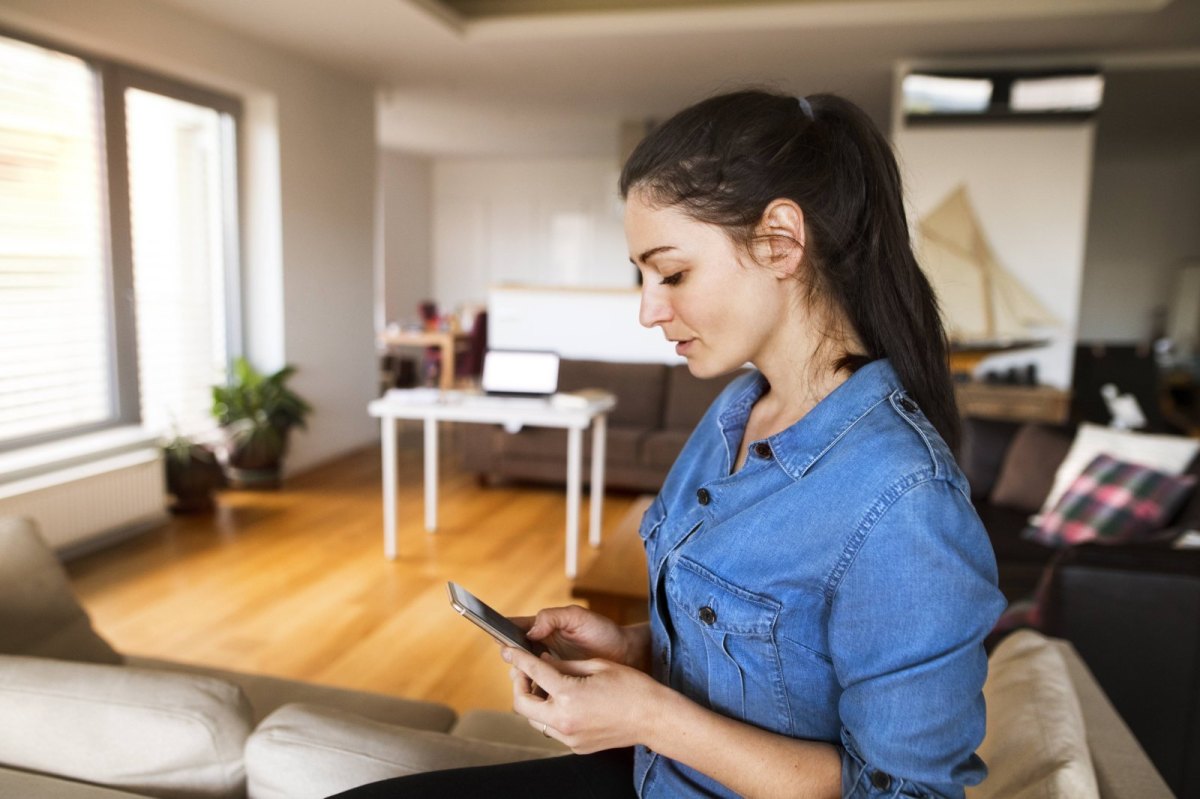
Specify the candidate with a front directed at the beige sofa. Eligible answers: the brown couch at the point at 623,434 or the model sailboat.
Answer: the brown couch

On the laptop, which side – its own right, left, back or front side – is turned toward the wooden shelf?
left

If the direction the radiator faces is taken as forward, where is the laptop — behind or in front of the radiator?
in front

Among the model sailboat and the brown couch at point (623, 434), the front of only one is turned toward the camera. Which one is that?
the brown couch

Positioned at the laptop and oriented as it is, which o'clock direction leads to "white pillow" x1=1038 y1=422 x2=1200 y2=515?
The white pillow is roughly at 10 o'clock from the laptop.

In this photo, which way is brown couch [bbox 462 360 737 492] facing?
toward the camera

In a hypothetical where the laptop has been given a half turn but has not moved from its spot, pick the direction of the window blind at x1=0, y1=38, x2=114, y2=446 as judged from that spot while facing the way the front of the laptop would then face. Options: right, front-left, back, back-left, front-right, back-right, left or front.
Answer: left

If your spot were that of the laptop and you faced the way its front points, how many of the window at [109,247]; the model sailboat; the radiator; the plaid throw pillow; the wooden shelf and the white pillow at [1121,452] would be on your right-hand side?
2

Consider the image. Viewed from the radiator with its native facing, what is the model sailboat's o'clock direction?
The model sailboat is roughly at 11 o'clock from the radiator.

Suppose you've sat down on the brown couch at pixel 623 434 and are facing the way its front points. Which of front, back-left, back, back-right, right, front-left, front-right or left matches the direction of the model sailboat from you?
left

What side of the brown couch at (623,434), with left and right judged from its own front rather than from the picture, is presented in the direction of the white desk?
front

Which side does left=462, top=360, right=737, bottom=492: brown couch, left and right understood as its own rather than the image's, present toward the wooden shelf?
left
